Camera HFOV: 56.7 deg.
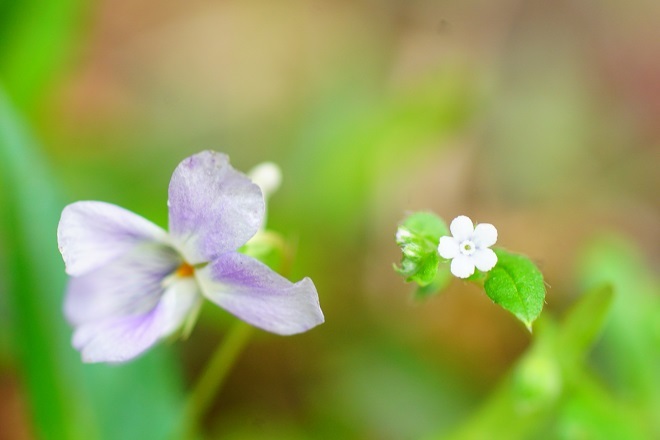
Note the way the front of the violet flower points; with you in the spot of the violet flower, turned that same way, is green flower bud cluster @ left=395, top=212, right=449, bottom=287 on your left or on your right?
on your left

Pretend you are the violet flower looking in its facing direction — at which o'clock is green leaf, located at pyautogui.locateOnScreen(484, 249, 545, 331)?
The green leaf is roughly at 8 o'clock from the violet flower.

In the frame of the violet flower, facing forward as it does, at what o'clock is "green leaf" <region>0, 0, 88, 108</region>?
The green leaf is roughly at 4 o'clock from the violet flower.

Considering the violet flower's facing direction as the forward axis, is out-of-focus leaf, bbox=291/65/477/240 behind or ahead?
behind

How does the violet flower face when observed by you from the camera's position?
facing the viewer and to the left of the viewer

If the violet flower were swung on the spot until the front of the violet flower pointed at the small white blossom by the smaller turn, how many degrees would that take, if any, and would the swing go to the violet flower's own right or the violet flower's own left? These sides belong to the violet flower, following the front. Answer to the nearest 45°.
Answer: approximately 135° to the violet flower's own left
